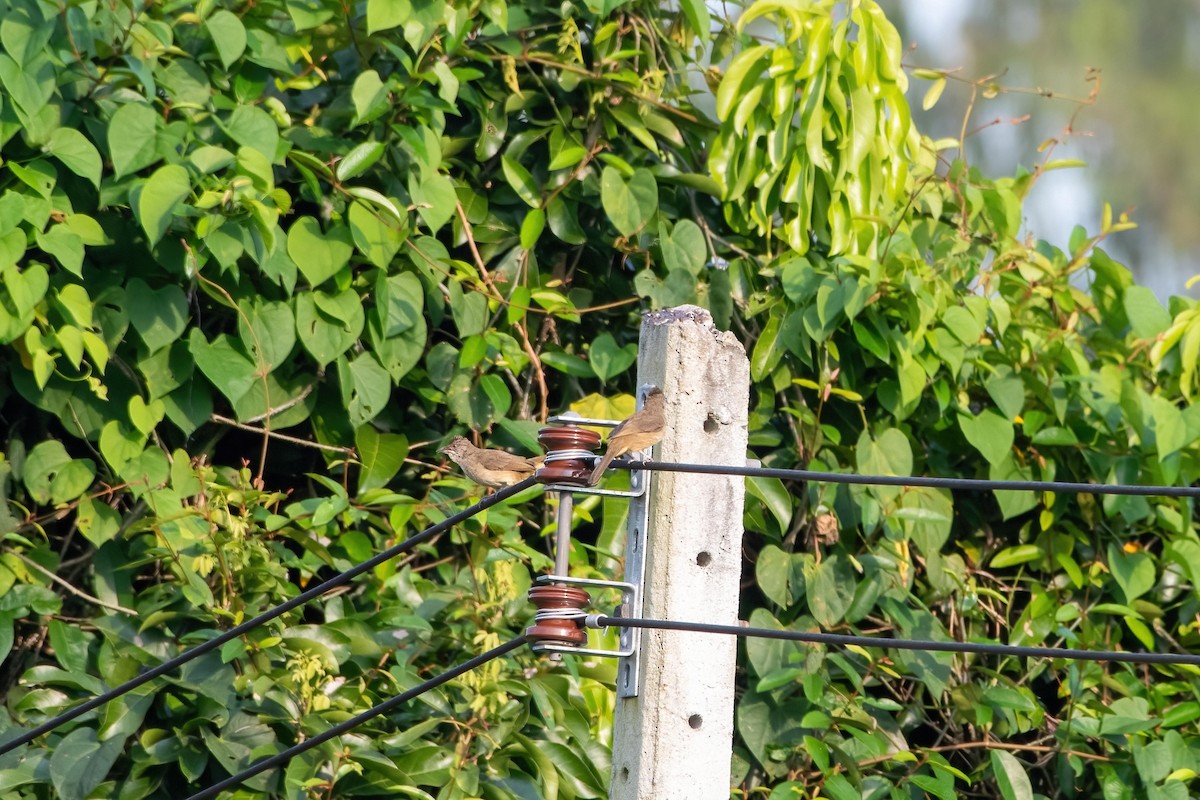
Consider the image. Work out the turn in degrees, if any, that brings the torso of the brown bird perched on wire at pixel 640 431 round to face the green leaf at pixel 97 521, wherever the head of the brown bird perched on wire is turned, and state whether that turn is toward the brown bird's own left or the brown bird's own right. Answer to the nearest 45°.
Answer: approximately 135° to the brown bird's own left

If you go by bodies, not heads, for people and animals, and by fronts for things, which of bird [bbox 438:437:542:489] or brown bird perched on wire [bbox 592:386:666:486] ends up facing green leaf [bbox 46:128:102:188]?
the bird

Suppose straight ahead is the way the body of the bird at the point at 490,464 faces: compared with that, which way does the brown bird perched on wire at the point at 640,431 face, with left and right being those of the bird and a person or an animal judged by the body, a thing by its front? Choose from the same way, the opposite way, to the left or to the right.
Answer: the opposite way

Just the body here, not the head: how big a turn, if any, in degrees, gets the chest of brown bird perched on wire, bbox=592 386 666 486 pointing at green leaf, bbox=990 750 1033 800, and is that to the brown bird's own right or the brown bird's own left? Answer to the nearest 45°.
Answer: approximately 45° to the brown bird's own left

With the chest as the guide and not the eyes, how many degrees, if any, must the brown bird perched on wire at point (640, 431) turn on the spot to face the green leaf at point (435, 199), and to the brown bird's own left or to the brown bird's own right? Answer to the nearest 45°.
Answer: approximately 135° to the brown bird's own left

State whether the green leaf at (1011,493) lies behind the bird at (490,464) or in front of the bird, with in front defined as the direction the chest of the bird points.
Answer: behind

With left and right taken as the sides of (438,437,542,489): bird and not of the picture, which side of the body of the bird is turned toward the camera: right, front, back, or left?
left

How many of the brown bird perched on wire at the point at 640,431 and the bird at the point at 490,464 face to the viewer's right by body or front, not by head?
1

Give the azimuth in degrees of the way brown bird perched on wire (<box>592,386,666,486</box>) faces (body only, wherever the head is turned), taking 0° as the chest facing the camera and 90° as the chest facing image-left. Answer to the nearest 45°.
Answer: approximately 270°

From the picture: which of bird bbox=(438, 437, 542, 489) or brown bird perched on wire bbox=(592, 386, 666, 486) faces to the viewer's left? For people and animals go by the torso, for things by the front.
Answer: the bird
